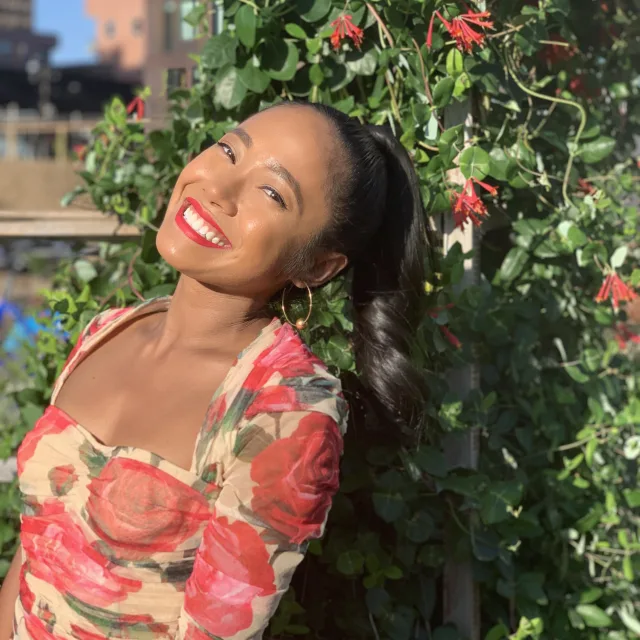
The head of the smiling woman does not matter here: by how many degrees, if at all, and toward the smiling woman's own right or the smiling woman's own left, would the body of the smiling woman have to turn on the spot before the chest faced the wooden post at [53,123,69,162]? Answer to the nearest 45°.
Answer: approximately 135° to the smiling woman's own right

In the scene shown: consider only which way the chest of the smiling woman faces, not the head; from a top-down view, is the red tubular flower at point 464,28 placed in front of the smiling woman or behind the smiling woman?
behind

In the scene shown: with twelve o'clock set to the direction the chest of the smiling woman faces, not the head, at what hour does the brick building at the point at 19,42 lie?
The brick building is roughly at 4 o'clock from the smiling woman.

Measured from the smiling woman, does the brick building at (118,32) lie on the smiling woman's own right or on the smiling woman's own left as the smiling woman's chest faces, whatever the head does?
on the smiling woman's own right

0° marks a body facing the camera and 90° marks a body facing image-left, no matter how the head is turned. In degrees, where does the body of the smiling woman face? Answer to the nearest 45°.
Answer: approximately 45°

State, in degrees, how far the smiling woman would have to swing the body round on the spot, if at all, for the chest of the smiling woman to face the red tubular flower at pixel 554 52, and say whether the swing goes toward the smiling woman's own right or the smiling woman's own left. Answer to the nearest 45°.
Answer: approximately 180°

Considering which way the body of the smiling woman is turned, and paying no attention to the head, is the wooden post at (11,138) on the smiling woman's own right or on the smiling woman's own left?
on the smiling woman's own right

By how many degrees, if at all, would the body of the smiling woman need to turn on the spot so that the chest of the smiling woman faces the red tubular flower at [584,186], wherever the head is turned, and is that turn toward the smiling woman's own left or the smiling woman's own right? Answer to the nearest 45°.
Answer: approximately 180°

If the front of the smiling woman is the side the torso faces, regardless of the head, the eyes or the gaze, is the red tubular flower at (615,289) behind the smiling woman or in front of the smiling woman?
behind
